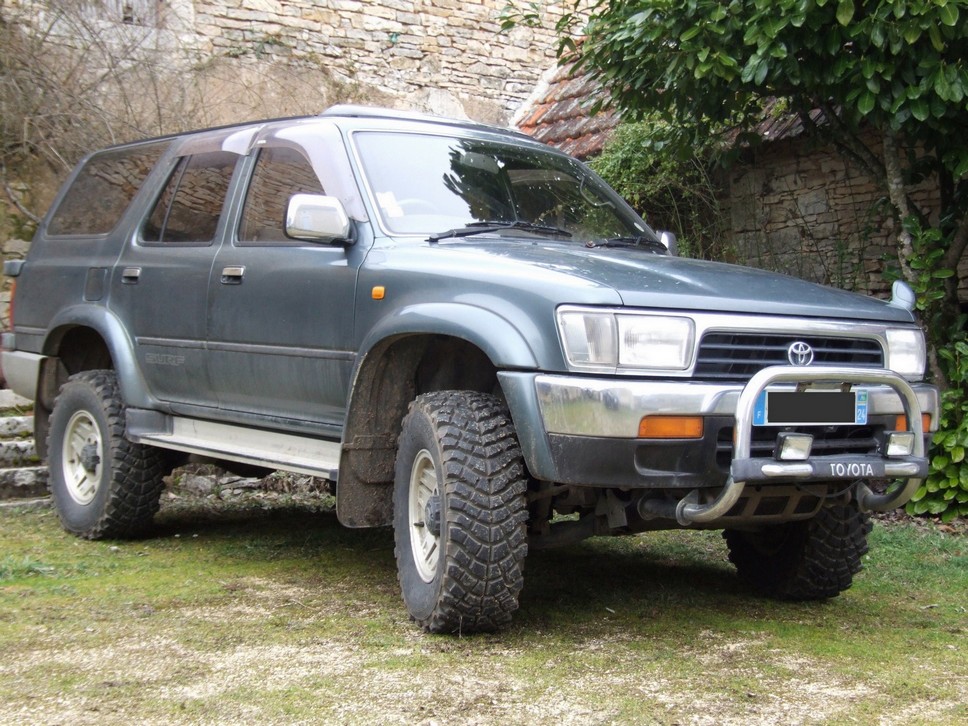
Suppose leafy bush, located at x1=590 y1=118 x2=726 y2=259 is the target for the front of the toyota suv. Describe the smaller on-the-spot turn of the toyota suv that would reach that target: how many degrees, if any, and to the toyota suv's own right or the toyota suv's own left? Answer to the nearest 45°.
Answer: approximately 135° to the toyota suv's own left

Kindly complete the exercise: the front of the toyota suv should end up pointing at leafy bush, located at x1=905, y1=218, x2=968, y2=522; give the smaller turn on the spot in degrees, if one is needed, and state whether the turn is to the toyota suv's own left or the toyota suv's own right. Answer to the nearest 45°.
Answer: approximately 90° to the toyota suv's own left

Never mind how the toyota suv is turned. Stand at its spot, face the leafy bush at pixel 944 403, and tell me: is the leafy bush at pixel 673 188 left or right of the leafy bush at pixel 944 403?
left

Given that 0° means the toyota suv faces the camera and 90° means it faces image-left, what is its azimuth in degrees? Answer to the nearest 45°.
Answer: approximately 315°

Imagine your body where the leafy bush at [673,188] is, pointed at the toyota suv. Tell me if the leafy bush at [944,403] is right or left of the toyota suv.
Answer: left
